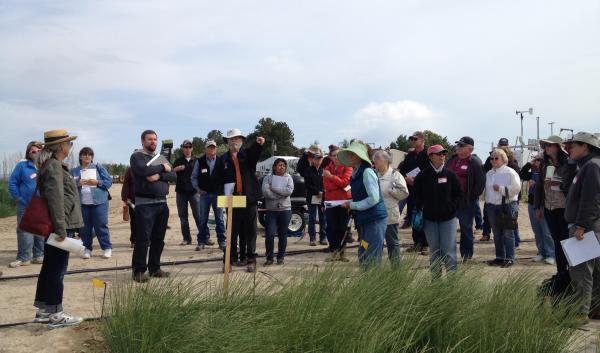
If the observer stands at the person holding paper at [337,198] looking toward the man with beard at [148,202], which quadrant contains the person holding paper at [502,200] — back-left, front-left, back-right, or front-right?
back-left

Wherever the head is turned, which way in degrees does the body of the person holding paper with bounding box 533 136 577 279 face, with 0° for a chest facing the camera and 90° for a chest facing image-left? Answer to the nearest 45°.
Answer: approximately 45°

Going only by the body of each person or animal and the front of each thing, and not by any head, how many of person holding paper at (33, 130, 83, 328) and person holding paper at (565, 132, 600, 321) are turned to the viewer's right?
1

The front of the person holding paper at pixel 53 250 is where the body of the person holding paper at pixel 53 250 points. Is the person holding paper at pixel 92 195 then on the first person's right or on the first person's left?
on the first person's left

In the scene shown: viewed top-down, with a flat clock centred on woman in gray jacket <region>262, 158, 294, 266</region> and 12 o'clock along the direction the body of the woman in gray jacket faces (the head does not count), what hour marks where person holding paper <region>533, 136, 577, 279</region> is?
The person holding paper is roughly at 10 o'clock from the woman in gray jacket.

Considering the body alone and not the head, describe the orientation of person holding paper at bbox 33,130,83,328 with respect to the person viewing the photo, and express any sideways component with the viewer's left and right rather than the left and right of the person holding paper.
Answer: facing to the right of the viewer

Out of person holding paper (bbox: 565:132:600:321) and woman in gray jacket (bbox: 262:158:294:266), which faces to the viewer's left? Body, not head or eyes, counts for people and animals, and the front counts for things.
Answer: the person holding paper

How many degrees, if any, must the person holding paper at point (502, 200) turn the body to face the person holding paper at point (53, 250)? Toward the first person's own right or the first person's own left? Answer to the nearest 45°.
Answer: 0° — they already face them

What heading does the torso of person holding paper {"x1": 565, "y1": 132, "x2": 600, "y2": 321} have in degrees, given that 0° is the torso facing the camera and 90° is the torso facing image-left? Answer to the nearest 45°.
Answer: approximately 90°
